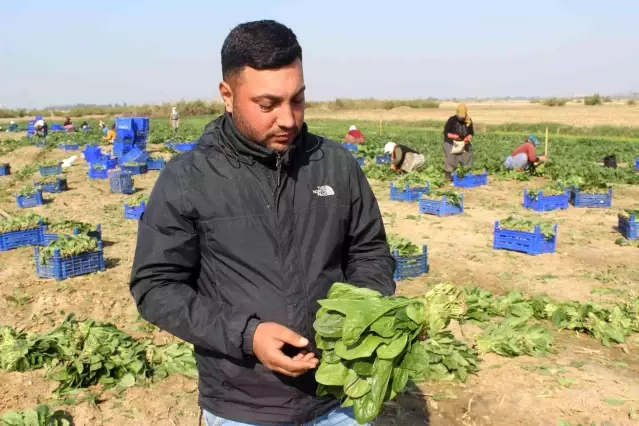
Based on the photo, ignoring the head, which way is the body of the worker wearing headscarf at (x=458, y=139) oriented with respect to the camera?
toward the camera

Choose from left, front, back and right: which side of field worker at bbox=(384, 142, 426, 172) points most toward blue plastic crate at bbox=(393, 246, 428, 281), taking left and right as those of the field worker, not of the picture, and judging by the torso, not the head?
left

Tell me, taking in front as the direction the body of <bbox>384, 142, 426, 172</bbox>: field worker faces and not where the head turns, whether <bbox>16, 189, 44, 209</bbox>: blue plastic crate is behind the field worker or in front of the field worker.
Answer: in front

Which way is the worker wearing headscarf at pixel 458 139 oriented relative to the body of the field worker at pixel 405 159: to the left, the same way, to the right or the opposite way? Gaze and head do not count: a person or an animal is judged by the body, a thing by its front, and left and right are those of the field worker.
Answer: to the left

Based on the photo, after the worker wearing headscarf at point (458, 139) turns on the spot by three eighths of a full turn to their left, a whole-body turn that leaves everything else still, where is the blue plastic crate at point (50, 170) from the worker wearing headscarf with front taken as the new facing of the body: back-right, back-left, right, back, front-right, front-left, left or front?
back-left

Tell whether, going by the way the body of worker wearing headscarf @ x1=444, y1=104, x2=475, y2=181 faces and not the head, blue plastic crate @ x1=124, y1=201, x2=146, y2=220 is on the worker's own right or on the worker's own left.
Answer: on the worker's own right

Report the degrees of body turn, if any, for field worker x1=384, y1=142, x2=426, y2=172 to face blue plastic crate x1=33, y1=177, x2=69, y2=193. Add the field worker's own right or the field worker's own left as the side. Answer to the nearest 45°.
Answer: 0° — they already face it

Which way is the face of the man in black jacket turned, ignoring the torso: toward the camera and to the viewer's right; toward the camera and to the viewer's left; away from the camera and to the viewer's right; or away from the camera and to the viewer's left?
toward the camera and to the viewer's right

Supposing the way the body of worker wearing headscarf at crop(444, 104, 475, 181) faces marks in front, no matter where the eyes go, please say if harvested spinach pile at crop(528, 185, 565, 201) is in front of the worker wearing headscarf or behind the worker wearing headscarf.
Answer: in front

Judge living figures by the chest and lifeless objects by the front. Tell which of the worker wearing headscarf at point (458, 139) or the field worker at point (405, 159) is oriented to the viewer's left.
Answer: the field worker

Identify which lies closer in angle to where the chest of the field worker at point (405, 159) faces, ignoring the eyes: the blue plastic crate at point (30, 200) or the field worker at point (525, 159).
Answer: the blue plastic crate

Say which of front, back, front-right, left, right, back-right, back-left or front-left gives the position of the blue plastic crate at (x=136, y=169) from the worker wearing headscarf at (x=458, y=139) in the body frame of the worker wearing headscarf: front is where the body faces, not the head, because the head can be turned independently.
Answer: right

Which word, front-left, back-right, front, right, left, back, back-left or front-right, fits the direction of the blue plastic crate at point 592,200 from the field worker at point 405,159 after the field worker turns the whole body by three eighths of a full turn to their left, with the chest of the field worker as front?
front

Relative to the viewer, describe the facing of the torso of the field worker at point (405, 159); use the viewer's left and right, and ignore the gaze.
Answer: facing to the left of the viewer

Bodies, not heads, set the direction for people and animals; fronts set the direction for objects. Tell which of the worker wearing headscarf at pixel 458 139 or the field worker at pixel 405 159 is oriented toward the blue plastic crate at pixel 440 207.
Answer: the worker wearing headscarf

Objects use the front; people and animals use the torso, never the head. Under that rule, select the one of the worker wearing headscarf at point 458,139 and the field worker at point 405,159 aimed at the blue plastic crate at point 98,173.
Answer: the field worker

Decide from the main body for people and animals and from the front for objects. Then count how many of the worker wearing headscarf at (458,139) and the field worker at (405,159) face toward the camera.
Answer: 1
